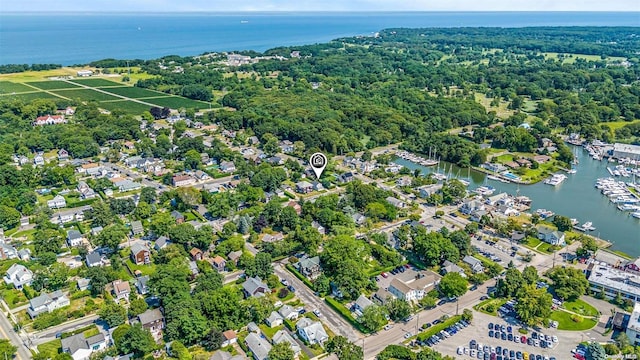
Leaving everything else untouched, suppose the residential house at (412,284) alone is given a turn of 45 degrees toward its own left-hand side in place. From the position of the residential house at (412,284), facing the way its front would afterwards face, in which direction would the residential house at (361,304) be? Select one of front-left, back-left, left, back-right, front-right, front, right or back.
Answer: back-right

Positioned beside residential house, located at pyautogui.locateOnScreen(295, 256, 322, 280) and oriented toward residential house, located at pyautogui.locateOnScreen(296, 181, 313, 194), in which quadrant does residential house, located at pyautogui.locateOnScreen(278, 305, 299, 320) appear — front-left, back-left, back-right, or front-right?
back-left

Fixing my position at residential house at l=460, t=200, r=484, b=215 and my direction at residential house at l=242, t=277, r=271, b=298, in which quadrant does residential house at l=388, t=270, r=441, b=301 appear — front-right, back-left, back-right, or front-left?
front-left

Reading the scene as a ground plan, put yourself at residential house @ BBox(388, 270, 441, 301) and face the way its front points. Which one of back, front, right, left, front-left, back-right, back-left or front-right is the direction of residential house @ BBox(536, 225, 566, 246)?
left

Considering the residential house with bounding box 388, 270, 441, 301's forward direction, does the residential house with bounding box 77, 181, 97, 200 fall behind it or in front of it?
behind

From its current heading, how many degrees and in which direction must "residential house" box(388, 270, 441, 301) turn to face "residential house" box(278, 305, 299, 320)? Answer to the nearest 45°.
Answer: approximately 90° to its right

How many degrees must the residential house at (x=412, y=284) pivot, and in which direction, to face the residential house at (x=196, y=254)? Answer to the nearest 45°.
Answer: approximately 135° to its right

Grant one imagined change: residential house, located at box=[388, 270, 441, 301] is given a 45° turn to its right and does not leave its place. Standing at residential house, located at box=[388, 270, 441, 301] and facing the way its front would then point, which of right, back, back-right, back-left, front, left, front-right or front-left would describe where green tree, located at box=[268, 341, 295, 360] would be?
front-right

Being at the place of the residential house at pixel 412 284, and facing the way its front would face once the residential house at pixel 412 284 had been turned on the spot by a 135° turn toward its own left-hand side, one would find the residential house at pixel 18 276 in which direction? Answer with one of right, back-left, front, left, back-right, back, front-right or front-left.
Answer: left

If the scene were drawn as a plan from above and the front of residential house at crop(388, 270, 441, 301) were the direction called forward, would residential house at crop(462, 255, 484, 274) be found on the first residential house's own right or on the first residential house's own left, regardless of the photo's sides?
on the first residential house's own left

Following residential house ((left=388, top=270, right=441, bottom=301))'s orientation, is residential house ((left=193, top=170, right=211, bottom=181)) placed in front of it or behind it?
behind

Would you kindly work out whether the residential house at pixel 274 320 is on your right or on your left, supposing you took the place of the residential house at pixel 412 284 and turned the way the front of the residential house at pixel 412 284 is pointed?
on your right

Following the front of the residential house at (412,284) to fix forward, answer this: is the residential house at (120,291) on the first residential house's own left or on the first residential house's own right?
on the first residential house's own right

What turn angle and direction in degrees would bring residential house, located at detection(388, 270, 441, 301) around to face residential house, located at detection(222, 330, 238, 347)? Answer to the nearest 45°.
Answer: approximately 90° to its right

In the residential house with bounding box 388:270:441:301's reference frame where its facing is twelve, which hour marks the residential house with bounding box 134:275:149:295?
the residential house with bounding box 134:275:149:295 is roughly at 4 o'clock from the residential house with bounding box 388:270:441:301.

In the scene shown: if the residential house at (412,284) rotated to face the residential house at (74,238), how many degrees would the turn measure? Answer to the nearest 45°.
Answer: approximately 135° to its right
